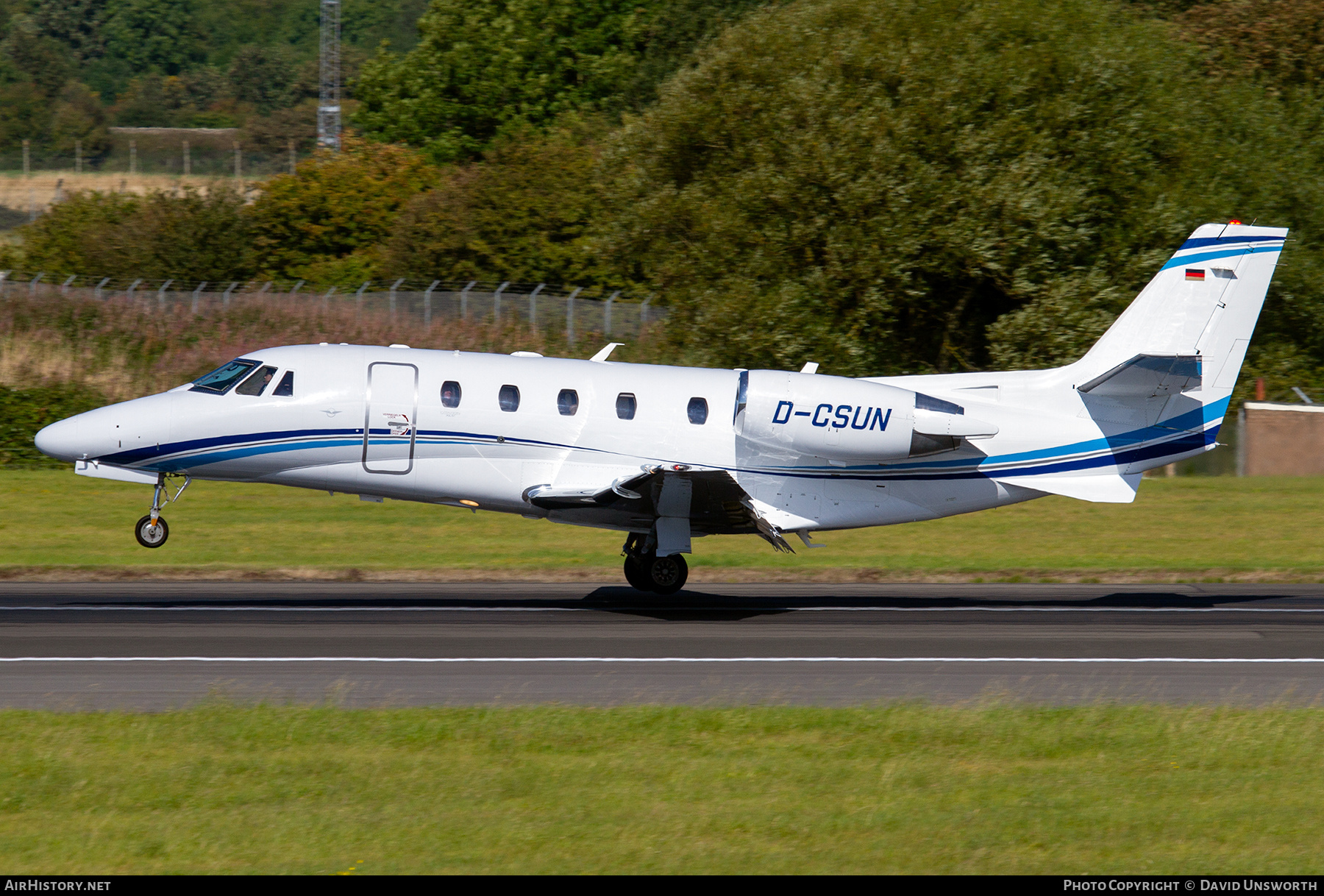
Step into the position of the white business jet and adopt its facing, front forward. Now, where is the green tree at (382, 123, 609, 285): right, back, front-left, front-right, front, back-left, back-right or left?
right

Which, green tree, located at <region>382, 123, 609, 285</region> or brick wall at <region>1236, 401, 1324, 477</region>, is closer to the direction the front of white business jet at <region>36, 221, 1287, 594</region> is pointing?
the green tree

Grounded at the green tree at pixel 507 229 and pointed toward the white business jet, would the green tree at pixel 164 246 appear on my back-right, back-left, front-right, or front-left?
back-right

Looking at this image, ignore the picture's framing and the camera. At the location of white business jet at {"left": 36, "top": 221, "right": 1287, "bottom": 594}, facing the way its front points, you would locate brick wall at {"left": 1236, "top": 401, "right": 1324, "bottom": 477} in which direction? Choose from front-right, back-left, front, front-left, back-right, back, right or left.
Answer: back-right

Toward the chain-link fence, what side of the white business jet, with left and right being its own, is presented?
right

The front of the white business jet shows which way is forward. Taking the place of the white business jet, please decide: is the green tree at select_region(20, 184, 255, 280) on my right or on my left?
on my right

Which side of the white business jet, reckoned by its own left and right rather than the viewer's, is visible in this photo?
left

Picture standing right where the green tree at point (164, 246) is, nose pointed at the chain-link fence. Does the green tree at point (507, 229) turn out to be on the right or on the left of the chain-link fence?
left

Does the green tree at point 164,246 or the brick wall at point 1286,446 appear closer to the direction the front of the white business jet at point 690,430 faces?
the green tree

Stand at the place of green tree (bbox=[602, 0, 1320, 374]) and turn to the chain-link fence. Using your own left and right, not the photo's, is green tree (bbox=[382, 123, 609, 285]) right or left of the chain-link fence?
right
